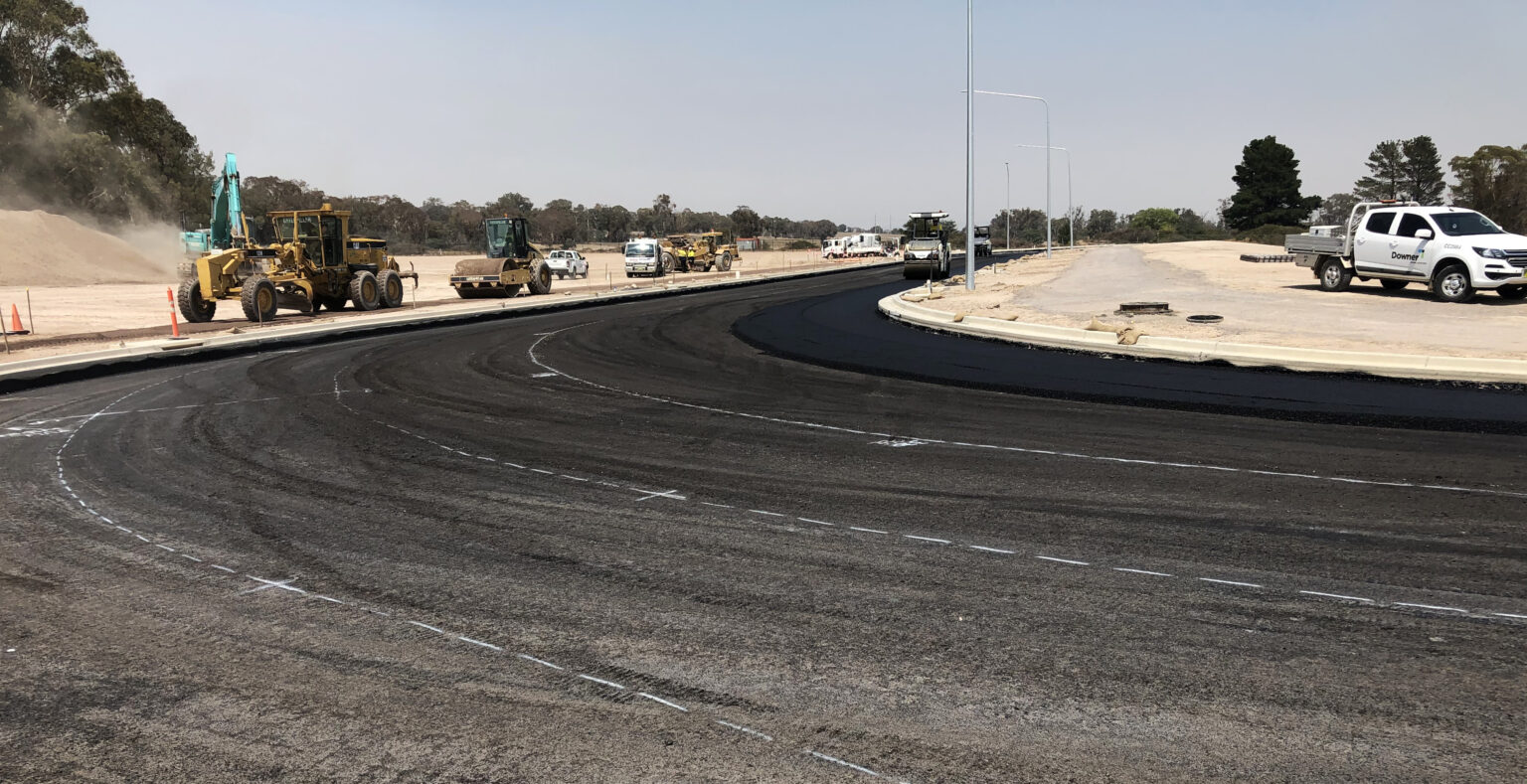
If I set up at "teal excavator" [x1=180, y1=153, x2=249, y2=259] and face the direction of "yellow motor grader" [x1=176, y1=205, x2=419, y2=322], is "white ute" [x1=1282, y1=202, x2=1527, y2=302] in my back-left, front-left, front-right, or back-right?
front-left

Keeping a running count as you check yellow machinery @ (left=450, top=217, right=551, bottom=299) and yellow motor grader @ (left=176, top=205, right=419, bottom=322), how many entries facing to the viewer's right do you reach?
0

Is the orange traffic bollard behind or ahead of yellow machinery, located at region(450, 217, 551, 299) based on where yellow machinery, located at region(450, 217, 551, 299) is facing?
ahead

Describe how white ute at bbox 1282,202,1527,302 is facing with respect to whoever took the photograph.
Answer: facing the viewer and to the right of the viewer

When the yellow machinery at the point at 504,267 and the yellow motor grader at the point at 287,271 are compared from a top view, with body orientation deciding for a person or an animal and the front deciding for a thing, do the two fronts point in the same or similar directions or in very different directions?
same or similar directions

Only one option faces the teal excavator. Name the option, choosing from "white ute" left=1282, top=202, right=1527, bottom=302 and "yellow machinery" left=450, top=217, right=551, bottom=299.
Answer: the yellow machinery

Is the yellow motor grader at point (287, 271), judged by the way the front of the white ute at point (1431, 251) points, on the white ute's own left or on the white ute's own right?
on the white ute's own right

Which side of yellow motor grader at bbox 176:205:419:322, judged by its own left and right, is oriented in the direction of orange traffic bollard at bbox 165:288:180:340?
front

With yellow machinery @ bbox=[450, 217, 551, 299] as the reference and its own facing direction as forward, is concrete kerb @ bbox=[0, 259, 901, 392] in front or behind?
in front

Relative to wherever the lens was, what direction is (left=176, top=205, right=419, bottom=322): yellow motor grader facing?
facing the viewer and to the left of the viewer

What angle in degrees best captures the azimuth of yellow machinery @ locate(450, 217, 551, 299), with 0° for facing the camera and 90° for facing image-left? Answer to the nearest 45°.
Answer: approximately 45°

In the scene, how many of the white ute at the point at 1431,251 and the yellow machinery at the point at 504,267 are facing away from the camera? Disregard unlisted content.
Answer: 0

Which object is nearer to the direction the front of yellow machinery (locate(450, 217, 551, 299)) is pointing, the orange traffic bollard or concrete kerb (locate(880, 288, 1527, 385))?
the orange traffic bollard
